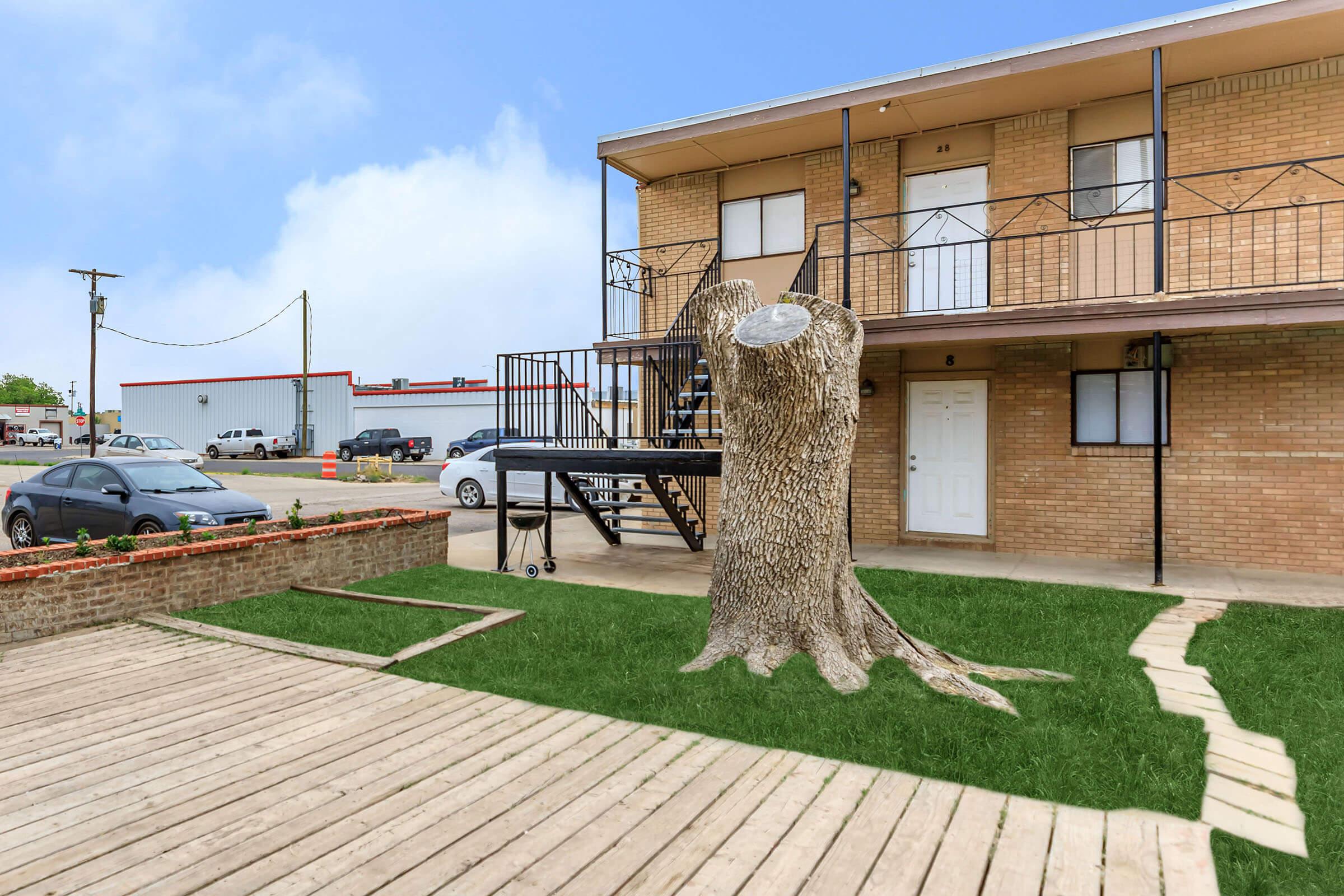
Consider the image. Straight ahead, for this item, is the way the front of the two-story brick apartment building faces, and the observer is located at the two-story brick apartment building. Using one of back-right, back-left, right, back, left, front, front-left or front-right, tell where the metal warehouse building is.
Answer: back-right

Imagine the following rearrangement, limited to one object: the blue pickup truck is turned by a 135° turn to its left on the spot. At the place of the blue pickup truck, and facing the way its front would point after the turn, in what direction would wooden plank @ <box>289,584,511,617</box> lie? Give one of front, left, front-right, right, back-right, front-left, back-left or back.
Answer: front-right

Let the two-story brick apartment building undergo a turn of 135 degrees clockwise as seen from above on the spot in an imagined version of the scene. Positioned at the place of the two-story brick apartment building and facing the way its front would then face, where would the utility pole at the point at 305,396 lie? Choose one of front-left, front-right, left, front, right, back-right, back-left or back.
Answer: front

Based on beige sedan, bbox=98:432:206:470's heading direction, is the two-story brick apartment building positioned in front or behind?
in front

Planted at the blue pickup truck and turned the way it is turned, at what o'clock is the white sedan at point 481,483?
The white sedan is roughly at 9 o'clock from the blue pickup truck.

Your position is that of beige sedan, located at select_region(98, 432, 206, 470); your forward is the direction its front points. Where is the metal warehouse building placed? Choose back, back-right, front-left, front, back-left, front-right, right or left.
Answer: left

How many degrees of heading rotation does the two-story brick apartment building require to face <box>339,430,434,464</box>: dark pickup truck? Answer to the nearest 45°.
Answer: approximately 135° to its right

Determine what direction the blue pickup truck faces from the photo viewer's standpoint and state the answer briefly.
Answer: facing to the left of the viewer

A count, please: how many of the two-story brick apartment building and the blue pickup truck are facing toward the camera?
1

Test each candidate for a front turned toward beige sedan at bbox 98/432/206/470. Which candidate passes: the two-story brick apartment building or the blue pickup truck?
the blue pickup truck

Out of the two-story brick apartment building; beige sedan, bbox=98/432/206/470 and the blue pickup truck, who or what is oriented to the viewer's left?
the blue pickup truck

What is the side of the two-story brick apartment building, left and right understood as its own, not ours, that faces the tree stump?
front

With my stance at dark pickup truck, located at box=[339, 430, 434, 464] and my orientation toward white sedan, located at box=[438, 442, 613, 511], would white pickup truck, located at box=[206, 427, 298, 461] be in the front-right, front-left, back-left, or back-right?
back-right
